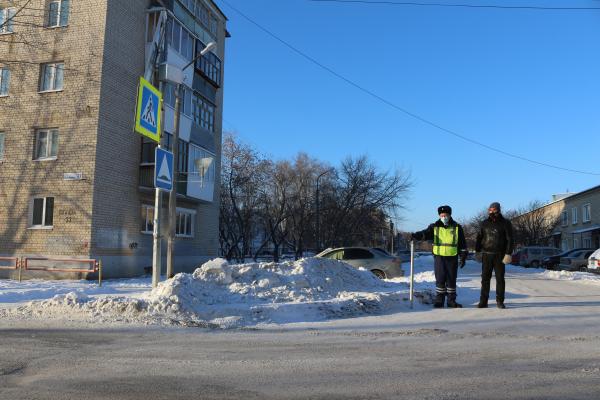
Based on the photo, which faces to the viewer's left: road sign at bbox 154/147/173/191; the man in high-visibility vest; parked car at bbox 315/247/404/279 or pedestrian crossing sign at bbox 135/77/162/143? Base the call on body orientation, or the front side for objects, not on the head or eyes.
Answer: the parked car

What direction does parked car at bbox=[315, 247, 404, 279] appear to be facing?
to the viewer's left

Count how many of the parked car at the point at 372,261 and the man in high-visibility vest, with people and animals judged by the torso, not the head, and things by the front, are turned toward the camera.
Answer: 1

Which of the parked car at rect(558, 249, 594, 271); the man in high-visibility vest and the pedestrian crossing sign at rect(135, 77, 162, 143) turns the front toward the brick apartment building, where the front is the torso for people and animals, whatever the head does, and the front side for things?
the parked car

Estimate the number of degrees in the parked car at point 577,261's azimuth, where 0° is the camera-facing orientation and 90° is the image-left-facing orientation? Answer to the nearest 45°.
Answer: approximately 45°

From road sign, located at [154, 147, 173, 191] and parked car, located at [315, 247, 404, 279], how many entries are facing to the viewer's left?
1

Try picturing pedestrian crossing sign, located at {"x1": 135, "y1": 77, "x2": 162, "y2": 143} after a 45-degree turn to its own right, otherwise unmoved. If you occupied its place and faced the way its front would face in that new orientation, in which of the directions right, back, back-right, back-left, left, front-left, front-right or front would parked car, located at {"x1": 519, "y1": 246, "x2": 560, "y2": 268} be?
back-left

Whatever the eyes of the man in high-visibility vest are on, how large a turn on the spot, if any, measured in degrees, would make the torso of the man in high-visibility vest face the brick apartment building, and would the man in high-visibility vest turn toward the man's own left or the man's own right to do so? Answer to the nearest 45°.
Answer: approximately 135° to the man's own right

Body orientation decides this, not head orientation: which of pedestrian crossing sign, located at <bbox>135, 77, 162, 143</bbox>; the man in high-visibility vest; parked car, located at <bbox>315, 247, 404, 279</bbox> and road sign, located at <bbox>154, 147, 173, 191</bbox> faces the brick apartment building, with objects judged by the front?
the parked car

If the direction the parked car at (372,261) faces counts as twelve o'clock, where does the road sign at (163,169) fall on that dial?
The road sign is roughly at 10 o'clock from the parked car.

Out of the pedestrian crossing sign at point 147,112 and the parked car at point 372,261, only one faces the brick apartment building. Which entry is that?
the parked car
